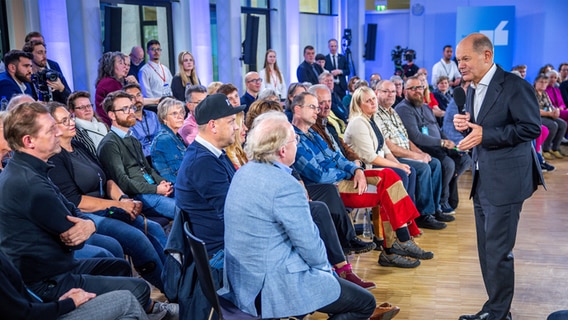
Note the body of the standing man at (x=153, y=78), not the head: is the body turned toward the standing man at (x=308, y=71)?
no

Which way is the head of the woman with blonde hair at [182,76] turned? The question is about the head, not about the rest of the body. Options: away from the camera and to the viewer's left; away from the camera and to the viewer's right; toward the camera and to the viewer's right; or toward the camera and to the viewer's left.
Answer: toward the camera and to the viewer's right

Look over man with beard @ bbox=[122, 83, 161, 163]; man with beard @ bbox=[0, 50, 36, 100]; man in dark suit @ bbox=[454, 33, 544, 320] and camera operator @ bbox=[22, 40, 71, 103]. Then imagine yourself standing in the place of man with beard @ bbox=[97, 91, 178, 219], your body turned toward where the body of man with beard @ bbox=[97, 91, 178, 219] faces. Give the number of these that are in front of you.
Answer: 1

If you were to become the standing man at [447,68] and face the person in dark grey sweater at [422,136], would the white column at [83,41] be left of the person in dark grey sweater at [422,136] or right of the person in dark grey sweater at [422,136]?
right

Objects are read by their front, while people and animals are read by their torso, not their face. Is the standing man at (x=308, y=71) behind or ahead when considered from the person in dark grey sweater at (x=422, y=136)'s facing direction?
behind

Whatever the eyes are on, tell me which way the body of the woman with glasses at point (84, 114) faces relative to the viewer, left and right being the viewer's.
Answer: facing the viewer and to the right of the viewer

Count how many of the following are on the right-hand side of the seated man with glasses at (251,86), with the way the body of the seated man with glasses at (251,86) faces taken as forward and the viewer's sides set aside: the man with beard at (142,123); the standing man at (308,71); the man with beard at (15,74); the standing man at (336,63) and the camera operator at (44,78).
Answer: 3

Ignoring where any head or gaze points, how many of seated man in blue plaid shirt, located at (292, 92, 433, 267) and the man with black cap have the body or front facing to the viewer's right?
2

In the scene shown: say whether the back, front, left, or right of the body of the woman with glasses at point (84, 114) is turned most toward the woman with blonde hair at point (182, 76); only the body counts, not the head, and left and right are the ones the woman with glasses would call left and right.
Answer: left

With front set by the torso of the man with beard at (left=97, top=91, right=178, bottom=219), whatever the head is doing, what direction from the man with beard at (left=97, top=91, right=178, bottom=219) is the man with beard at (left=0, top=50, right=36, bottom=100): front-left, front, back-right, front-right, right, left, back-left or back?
back

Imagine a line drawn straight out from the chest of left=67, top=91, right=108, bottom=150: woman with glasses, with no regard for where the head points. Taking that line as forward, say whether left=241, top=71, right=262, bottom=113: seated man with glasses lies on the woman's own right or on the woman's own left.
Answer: on the woman's own left

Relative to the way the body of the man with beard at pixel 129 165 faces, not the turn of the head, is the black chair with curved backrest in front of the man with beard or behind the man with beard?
in front

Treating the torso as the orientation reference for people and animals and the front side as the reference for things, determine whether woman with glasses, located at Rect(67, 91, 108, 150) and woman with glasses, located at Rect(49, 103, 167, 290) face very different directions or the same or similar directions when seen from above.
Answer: same or similar directions

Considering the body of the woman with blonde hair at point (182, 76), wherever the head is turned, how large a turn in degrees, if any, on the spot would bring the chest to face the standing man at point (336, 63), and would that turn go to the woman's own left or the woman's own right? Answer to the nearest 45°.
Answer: approximately 90° to the woman's own left

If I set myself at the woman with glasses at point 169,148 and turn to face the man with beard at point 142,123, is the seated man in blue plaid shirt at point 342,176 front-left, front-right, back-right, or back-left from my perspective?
back-right

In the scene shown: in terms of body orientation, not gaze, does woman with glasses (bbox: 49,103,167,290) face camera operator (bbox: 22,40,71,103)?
no

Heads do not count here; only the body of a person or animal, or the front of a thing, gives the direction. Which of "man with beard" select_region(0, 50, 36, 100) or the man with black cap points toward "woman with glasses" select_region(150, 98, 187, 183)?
the man with beard
